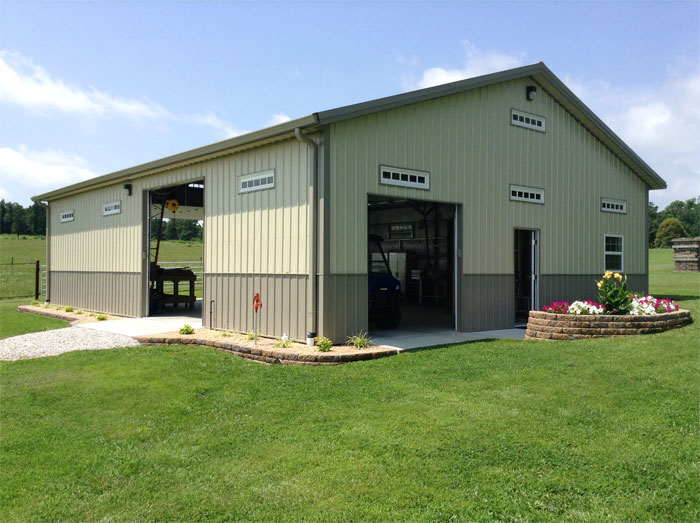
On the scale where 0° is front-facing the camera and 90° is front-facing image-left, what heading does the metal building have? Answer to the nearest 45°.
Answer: approximately 315°

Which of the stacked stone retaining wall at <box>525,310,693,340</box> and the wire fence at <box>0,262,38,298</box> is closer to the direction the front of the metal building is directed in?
the stacked stone retaining wall

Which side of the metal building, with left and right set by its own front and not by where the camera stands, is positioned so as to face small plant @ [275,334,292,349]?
right

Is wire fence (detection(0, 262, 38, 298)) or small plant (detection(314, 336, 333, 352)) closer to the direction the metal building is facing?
the small plant

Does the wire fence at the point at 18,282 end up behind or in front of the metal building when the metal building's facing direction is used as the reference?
behind
